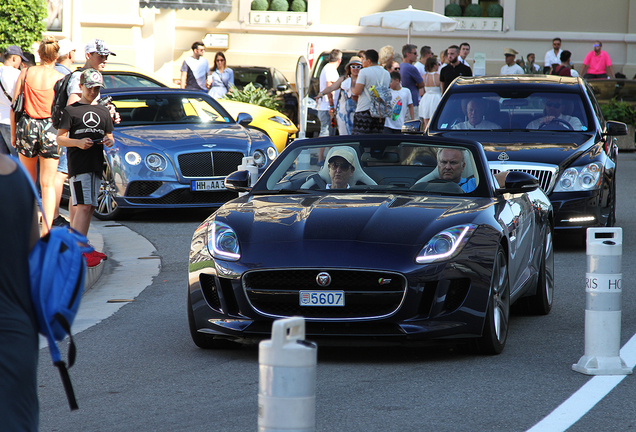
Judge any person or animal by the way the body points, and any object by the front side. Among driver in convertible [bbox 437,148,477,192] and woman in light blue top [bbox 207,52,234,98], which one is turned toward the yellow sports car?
the woman in light blue top

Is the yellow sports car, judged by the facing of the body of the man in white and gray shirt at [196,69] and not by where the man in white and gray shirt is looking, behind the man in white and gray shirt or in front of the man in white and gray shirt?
in front

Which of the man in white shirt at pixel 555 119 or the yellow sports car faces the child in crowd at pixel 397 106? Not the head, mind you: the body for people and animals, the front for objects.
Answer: the yellow sports car

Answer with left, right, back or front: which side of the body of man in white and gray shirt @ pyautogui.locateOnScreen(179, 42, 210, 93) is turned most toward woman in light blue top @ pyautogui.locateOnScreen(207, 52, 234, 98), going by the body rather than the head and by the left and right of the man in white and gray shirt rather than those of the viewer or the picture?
left

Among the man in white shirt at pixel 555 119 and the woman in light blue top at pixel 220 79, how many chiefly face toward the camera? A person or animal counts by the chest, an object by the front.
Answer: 2

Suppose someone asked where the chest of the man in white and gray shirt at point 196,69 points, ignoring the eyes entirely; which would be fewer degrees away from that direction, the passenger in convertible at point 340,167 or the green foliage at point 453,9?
the passenger in convertible

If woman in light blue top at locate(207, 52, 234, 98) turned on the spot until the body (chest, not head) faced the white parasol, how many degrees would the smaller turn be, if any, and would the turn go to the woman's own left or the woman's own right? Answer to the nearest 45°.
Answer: approximately 135° to the woman's own left

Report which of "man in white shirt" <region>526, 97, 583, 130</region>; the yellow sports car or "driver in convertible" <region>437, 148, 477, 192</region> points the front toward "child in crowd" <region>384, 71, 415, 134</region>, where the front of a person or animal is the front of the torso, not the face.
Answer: the yellow sports car

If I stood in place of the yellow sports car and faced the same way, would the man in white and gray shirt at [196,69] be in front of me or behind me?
behind

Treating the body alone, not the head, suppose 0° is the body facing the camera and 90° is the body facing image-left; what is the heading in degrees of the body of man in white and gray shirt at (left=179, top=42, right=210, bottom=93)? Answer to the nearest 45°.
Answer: approximately 315°

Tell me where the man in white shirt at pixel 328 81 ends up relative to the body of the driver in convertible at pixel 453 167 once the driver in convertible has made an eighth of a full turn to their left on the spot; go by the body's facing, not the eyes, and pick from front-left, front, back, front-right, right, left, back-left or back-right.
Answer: back

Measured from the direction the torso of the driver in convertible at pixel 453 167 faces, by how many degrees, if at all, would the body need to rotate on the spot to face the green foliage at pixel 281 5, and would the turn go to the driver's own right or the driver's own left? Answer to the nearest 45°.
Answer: approximately 135° to the driver's own right

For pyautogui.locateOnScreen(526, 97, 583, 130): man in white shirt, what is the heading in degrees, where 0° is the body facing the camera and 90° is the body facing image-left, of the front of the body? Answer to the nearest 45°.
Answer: approximately 0°
